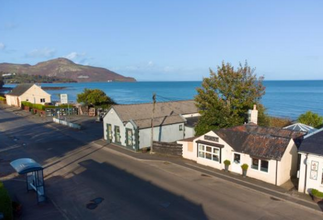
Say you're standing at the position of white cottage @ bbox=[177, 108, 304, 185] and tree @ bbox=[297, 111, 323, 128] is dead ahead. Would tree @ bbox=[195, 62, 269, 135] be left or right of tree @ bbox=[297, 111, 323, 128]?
left

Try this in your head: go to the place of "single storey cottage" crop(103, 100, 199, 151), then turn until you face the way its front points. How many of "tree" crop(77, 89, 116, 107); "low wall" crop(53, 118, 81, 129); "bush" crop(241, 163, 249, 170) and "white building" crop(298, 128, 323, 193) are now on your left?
2

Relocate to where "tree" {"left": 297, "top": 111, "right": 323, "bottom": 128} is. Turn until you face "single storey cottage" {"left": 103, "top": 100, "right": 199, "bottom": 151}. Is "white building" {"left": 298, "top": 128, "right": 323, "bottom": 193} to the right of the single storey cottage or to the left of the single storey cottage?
left

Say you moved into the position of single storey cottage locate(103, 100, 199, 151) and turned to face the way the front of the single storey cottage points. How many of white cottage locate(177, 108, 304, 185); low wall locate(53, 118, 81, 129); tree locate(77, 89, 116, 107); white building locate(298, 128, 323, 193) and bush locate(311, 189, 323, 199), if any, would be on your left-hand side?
3

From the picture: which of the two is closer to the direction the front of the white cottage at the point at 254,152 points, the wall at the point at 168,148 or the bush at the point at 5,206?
the bush

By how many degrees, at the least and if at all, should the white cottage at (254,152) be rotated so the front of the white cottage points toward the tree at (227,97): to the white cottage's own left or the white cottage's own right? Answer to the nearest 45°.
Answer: approximately 135° to the white cottage's own right

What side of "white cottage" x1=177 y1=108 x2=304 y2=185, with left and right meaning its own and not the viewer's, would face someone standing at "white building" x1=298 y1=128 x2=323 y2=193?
left

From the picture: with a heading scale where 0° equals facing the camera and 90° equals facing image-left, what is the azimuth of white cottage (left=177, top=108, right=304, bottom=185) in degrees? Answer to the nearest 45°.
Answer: approximately 45°

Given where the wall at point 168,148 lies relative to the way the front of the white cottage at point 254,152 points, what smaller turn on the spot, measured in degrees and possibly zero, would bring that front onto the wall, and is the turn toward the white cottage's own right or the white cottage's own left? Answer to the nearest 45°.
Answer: approximately 45° to the white cottage's own right
